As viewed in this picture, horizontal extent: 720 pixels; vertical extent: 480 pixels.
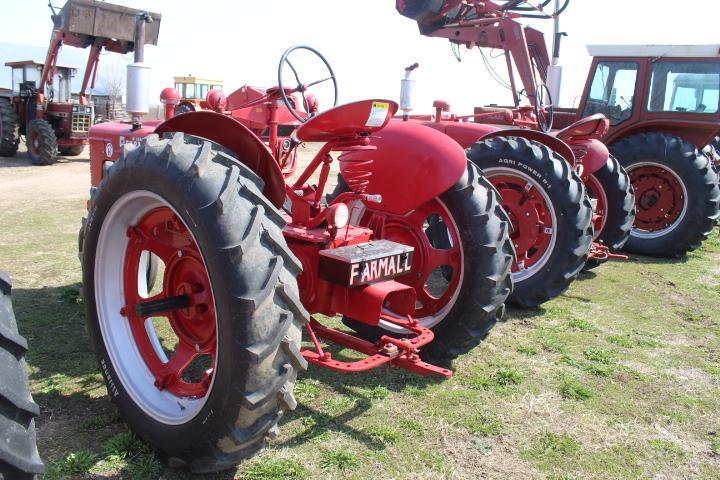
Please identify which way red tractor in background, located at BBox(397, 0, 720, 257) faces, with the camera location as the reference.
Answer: facing to the left of the viewer

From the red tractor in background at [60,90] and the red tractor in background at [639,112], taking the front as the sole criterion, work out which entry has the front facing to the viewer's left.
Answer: the red tractor in background at [639,112]

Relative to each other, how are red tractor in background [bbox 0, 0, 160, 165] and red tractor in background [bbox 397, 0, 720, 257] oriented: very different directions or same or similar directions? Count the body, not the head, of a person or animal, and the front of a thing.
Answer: very different directions

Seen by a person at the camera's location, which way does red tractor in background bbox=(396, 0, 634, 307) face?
facing away from the viewer and to the left of the viewer

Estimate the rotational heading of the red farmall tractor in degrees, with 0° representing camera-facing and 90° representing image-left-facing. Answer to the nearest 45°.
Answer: approximately 135°

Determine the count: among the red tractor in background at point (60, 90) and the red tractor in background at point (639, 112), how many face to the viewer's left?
1

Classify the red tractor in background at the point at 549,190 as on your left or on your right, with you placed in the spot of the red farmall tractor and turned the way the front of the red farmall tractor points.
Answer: on your right

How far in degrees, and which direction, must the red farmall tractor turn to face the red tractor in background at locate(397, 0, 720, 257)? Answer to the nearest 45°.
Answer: approximately 90° to its right
